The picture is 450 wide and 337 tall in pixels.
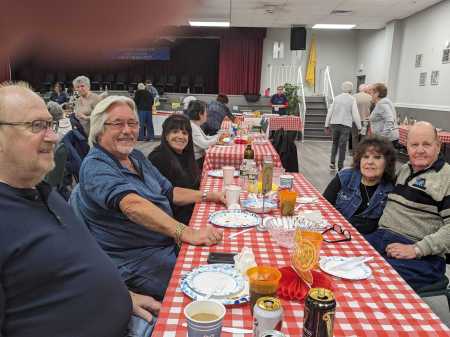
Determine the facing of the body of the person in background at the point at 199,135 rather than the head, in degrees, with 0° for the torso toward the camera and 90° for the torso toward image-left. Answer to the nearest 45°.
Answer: approximately 270°

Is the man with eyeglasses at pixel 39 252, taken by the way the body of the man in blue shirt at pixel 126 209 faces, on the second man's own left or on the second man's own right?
on the second man's own right

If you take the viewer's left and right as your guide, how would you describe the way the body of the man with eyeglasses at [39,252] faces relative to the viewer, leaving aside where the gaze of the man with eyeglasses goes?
facing to the right of the viewer

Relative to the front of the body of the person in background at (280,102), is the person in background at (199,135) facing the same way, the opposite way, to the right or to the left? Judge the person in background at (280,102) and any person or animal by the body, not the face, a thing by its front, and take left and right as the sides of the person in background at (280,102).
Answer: to the left
